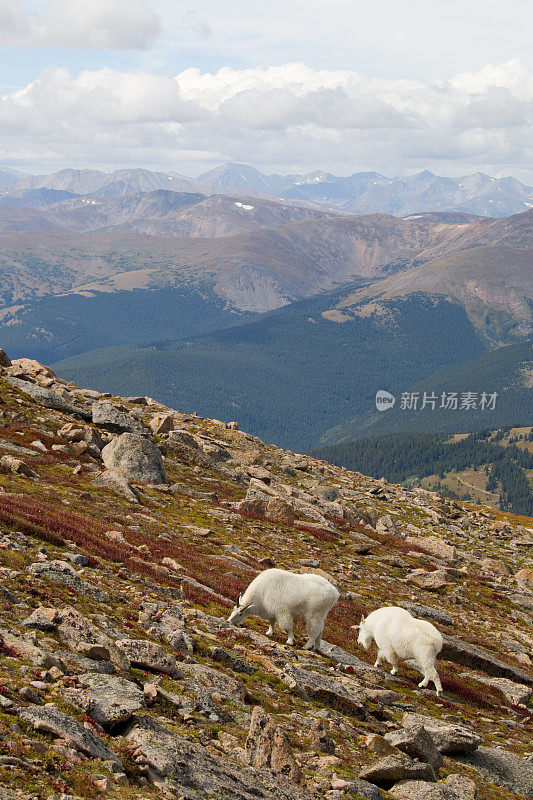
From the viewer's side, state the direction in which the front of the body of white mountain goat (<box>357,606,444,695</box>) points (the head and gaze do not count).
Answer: to the viewer's left

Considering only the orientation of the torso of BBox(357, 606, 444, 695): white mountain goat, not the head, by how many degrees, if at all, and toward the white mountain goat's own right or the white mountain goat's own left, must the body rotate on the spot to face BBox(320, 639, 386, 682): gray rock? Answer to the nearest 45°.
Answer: approximately 45° to the white mountain goat's own left

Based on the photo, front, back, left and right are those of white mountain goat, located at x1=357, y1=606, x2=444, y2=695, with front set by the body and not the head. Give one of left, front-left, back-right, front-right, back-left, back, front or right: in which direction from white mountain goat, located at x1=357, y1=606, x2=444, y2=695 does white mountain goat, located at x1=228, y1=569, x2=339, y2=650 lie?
front-left

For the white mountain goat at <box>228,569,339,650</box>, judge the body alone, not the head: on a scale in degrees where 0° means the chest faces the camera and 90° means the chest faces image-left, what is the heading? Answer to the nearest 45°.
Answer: approximately 90°

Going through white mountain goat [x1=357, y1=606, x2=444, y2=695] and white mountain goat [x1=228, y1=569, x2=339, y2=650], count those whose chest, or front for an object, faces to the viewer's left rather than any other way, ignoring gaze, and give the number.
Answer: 2

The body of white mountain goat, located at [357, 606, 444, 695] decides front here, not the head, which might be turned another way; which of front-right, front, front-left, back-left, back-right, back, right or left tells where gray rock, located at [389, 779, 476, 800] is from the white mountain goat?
left
